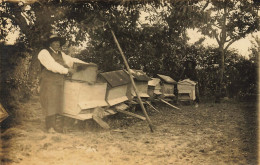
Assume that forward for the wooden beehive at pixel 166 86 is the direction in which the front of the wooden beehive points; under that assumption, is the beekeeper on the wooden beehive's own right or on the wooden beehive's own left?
on the wooden beehive's own right

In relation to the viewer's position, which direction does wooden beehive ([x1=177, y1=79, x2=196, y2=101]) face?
facing the viewer

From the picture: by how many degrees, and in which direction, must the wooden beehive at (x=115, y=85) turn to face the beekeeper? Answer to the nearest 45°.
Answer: approximately 90° to its right

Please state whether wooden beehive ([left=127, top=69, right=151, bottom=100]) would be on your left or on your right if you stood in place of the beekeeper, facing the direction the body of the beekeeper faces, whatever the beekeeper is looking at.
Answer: on your left

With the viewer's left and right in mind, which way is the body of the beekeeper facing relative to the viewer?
facing the viewer and to the right of the viewer

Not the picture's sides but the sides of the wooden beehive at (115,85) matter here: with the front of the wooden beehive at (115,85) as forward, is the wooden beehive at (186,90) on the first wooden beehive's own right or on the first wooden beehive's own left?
on the first wooden beehive's own left

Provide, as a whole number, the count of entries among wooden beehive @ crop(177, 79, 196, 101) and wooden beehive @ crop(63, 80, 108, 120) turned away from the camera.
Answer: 0

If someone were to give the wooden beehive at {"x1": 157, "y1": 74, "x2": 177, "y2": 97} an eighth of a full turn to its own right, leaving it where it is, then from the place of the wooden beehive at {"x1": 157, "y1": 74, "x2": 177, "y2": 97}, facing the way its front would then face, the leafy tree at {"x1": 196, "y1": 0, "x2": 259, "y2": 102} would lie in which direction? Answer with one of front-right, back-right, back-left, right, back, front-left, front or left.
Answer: left

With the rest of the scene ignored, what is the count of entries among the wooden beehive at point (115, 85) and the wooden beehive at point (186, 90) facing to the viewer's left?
0

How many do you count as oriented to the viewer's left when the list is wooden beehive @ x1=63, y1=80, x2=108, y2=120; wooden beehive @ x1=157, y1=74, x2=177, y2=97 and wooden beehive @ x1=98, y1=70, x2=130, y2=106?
0

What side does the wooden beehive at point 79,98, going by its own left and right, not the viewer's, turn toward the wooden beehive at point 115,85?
left
